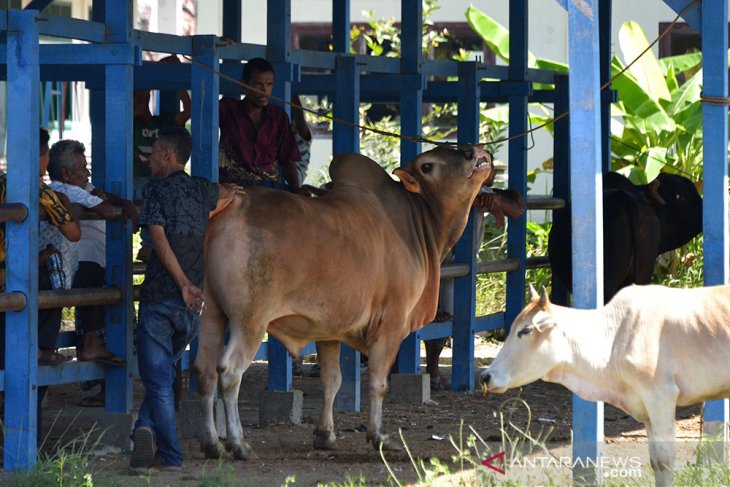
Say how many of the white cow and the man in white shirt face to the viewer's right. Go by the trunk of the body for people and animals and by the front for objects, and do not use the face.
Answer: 1

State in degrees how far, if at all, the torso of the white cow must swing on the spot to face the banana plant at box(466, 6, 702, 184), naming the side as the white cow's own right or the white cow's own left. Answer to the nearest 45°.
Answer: approximately 90° to the white cow's own right

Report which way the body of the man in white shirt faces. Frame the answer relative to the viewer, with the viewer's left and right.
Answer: facing to the right of the viewer

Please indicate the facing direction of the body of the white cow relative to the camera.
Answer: to the viewer's left

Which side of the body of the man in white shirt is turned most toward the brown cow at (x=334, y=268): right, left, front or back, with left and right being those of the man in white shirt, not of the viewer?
front

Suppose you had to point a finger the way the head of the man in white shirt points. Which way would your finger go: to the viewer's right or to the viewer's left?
to the viewer's right

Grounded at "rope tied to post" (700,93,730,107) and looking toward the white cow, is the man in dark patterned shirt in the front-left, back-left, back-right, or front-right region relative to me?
front-right

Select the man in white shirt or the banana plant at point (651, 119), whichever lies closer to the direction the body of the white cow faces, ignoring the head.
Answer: the man in white shirt

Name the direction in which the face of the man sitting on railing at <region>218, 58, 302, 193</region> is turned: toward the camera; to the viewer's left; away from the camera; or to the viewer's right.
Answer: toward the camera

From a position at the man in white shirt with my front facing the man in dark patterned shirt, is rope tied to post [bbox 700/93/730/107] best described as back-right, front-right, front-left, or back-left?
front-left
